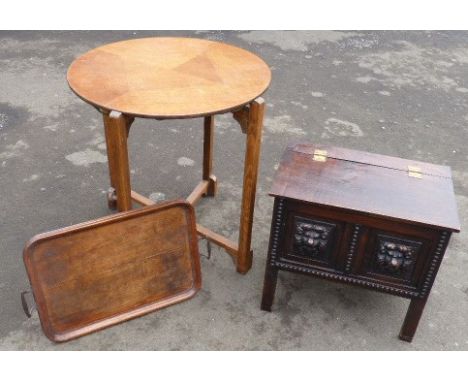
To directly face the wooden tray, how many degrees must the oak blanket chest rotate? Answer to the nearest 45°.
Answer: approximately 90° to its right

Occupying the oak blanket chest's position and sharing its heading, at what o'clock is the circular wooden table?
The circular wooden table is roughly at 3 o'clock from the oak blanket chest.

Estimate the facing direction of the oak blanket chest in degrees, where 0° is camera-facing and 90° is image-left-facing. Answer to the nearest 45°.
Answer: approximately 0°
